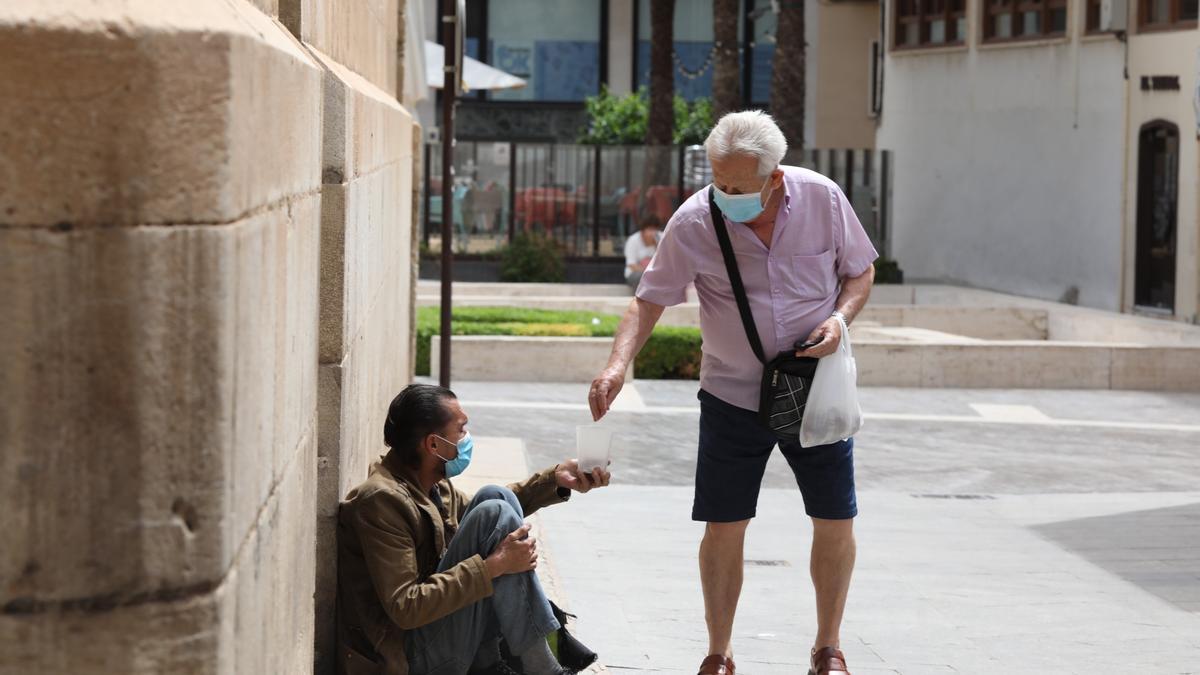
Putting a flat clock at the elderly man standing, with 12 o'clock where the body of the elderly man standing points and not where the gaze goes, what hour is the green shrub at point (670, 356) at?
The green shrub is roughly at 6 o'clock from the elderly man standing.

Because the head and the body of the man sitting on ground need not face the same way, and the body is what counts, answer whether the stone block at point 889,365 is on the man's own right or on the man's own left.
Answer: on the man's own left

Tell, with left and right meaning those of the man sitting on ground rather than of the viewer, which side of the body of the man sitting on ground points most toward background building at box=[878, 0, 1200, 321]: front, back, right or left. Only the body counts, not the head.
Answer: left

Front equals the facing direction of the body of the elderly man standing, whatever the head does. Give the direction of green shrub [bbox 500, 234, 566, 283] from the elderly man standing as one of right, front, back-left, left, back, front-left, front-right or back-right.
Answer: back

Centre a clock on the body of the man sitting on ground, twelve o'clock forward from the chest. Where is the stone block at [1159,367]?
The stone block is roughly at 10 o'clock from the man sitting on ground.

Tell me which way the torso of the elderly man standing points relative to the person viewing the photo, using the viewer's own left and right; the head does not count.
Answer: facing the viewer

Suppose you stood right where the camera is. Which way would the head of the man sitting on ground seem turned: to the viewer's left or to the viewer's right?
to the viewer's right

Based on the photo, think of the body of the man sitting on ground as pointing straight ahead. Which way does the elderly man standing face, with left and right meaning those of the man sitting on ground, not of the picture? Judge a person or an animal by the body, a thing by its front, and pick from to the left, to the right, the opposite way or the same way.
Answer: to the right

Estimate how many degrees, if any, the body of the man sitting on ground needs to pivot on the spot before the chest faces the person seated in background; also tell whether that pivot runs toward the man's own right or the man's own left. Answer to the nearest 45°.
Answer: approximately 90° to the man's own left

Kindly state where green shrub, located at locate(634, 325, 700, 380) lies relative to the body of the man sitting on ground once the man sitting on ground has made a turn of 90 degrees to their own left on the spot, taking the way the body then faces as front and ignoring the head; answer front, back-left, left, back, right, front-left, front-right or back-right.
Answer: front

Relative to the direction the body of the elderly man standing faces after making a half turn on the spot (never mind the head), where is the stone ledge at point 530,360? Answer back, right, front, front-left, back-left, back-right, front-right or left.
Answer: front

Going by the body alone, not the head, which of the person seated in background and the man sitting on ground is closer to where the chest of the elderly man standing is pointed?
the man sitting on ground

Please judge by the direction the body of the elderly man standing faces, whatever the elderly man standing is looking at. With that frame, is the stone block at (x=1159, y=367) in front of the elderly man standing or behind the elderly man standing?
behind

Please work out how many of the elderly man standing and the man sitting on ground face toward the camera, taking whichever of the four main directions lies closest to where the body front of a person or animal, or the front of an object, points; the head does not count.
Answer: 1

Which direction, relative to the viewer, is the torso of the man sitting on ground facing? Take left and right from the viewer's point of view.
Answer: facing to the right of the viewer
